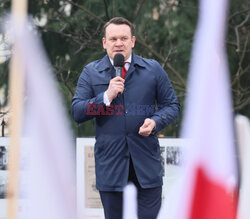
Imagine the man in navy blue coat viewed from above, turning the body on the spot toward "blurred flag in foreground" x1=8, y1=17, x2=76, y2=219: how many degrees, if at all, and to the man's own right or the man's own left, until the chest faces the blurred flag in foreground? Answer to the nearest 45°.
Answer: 0° — they already face it

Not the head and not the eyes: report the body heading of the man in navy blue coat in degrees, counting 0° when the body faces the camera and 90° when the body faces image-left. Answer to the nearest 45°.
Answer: approximately 0°

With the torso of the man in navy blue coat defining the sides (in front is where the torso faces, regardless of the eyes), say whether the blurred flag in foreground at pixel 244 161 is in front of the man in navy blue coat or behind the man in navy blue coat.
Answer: in front

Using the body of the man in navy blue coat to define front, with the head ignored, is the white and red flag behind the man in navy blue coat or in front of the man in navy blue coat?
in front
